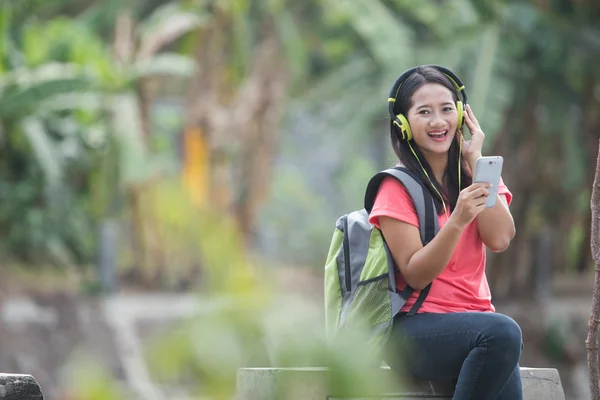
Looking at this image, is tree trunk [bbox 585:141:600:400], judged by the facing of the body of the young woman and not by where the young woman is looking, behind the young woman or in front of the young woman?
in front

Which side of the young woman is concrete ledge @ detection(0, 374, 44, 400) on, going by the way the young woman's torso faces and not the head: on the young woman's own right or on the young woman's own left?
on the young woman's own right

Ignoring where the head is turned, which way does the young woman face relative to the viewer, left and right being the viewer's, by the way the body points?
facing the viewer and to the right of the viewer

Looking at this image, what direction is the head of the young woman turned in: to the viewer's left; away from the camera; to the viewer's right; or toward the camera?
toward the camera

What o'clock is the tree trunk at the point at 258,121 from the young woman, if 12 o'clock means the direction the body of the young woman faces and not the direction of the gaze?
The tree trunk is roughly at 7 o'clock from the young woman.

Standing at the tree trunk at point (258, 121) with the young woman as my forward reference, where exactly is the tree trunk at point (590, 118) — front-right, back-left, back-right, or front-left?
front-left
